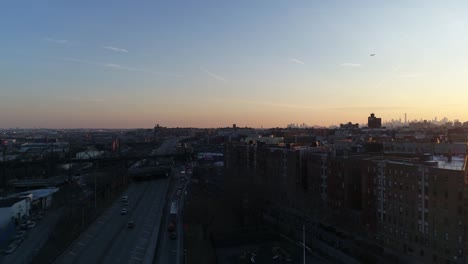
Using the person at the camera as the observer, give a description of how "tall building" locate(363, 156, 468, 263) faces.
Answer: facing the viewer and to the left of the viewer

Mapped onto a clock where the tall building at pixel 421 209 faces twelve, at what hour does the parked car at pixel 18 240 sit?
The parked car is roughly at 1 o'clock from the tall building.

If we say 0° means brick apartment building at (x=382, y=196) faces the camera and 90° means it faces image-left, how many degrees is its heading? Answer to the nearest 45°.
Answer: approximately 45°

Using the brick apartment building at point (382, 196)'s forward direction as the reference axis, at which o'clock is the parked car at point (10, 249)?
The parked car is roughly at 1 o'clock from the brick apartment building.
